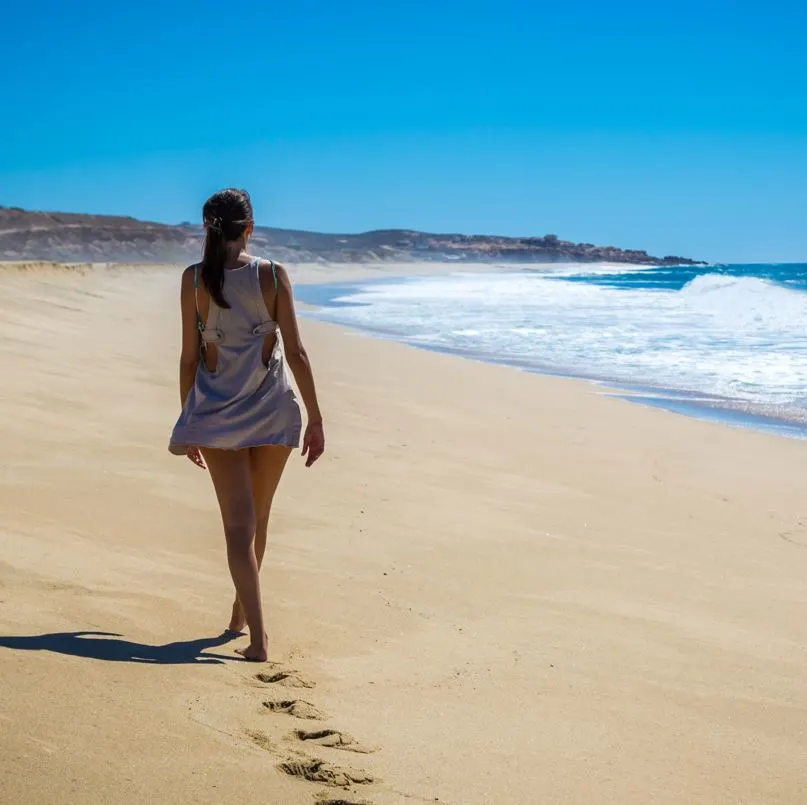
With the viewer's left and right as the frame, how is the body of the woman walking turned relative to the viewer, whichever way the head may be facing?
facing away from the viewer
